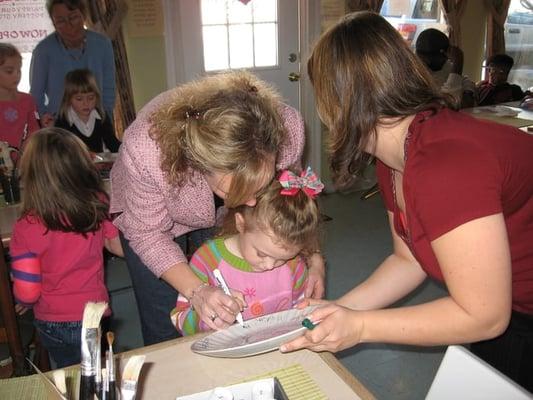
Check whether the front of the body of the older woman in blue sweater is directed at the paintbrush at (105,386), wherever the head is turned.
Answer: yes

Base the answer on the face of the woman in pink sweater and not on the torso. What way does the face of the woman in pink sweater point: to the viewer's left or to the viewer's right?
to the viewer's right

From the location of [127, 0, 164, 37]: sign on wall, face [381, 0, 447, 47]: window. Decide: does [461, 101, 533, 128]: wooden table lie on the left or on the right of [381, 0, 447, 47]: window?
right

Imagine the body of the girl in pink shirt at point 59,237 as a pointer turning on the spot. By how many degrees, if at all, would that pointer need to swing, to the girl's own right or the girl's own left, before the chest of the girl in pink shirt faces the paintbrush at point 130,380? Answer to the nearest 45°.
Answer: approximately 180°

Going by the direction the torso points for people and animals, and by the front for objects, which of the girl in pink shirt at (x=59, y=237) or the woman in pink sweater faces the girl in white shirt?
the girl in pink shirt

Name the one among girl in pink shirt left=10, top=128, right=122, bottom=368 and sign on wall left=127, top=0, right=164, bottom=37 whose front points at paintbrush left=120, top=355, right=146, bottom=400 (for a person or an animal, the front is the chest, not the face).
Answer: the sign on wall

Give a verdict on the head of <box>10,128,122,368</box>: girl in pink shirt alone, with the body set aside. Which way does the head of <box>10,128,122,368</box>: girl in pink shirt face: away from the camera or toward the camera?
away from the camera

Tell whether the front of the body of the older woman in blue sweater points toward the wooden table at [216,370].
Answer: yes

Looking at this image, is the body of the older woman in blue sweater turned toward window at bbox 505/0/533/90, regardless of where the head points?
no

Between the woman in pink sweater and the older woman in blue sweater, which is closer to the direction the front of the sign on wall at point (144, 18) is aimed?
the woman in pink sweater

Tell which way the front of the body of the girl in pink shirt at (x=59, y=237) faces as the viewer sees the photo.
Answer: away from the camera

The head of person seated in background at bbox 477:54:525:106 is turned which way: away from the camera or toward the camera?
toward the camera

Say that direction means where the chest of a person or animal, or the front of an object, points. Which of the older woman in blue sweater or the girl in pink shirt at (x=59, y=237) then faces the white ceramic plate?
the older woman in blue sweater

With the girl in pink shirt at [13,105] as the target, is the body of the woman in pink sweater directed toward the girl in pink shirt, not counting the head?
no

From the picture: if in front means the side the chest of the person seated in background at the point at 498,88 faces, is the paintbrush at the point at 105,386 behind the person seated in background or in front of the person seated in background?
in front

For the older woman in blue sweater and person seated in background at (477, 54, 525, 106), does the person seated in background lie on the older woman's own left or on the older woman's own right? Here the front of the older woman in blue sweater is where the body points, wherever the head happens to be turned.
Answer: on the older woman's own left

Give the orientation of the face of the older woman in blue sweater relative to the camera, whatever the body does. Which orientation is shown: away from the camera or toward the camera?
toward the camera

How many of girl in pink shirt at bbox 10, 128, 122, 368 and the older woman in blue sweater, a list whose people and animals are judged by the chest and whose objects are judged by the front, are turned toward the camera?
1

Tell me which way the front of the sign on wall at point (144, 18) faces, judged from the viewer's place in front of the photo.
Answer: facing the viewer
